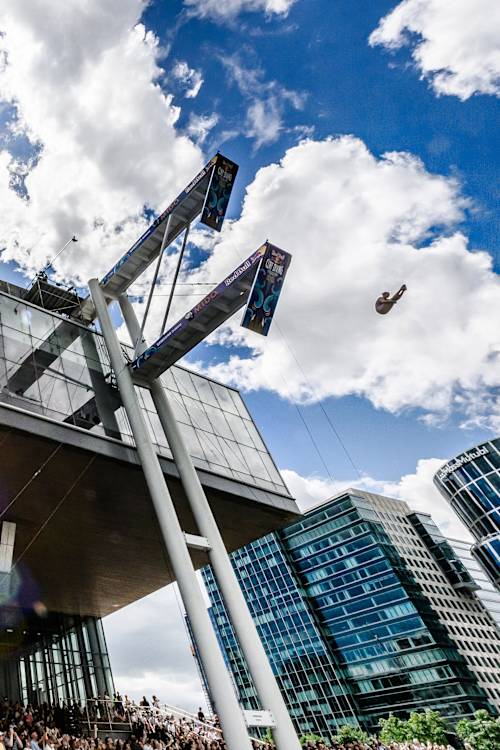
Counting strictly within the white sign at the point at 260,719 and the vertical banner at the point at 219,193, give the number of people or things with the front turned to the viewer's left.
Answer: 0

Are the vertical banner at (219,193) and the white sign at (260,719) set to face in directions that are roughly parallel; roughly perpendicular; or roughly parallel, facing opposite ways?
roughly parallel

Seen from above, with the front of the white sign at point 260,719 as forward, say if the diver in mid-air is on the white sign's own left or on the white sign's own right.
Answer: on the white sign's own left

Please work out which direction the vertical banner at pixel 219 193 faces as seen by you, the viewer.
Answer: facing the viewer and to the right of the viewer

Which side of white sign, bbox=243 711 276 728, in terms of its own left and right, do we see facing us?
front
